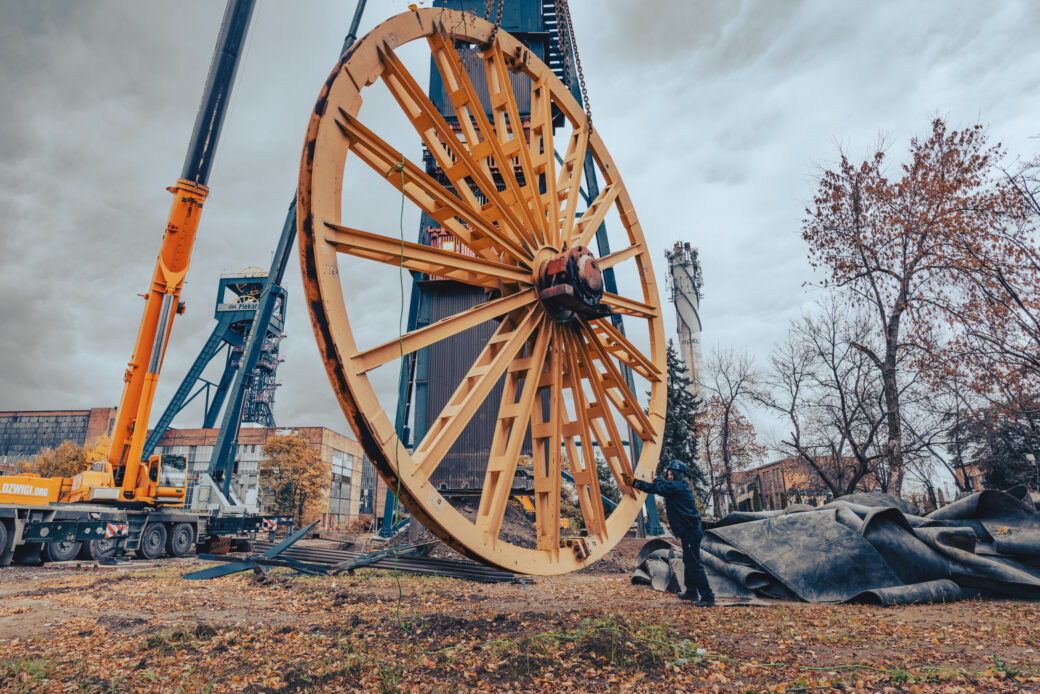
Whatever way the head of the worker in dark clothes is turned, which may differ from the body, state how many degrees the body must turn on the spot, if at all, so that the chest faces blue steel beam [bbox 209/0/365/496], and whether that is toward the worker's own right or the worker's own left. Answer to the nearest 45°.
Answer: approximately 45° to the worker's own right

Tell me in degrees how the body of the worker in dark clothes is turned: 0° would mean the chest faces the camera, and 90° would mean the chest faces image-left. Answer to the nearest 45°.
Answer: approximately 90°

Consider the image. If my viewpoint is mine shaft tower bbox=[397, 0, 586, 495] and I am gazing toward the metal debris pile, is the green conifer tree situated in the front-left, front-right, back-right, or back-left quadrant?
back-left

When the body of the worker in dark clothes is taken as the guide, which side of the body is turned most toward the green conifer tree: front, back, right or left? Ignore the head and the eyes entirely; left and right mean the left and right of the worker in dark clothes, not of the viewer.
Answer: right

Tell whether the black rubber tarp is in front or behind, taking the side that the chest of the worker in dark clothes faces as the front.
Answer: behind

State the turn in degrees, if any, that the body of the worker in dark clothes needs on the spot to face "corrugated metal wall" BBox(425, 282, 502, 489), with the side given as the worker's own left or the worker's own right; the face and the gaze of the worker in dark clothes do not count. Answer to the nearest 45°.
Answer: approximately 45° to the worker's own right
